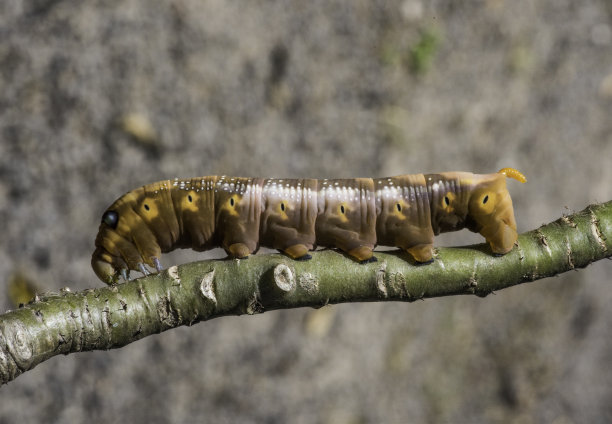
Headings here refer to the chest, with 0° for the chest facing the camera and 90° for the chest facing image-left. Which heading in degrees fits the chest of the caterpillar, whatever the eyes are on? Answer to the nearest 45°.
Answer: approximately 90°
